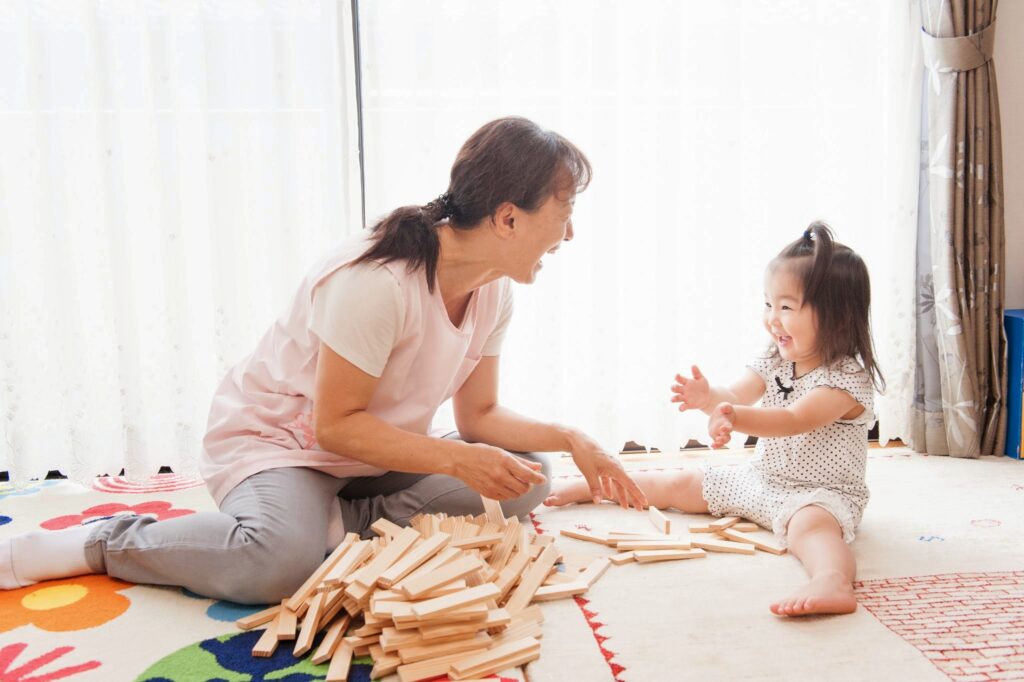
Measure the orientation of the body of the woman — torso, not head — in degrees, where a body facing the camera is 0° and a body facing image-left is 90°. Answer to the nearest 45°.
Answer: approximately 315°

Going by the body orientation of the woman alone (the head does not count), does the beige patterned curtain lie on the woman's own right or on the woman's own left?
on the woman's own left

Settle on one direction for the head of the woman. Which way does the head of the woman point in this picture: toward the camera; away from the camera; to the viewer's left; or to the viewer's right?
to the viewer's right
